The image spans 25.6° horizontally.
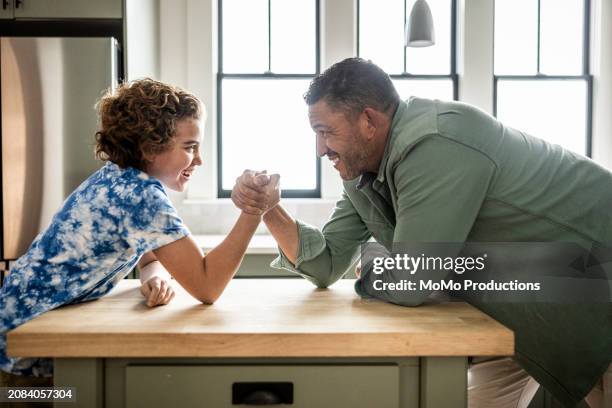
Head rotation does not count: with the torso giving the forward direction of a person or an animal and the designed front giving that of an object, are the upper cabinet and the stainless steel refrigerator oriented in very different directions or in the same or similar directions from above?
same or similar directions

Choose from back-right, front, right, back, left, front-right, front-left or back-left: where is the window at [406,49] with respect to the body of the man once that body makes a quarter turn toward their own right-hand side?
front

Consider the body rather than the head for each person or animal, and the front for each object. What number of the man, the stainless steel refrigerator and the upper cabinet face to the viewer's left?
1

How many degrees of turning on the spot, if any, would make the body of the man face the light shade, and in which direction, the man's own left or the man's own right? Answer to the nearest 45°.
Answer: approximately 90° to the man's own right

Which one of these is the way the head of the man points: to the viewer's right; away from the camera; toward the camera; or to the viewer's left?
to the viewer's left

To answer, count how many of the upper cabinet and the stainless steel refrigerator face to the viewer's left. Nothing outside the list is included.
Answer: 0

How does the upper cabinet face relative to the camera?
toward the camera

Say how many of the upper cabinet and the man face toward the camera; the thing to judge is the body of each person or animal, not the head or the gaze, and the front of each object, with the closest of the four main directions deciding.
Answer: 1

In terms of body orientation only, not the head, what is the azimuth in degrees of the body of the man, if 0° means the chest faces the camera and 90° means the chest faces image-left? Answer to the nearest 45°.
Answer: approximately 90°

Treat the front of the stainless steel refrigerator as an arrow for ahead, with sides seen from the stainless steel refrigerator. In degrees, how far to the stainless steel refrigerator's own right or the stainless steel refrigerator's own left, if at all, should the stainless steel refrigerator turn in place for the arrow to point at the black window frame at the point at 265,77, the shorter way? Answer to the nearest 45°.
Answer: approximately 135° to the stainless steel refrigerator's own left

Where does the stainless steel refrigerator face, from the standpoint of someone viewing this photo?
facing the viewer

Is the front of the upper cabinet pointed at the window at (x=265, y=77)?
no

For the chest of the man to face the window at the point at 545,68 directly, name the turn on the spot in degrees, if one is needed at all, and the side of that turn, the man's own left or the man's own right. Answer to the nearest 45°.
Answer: approximately 90° to the man's own right

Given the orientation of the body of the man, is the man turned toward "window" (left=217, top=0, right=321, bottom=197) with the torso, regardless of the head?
no
